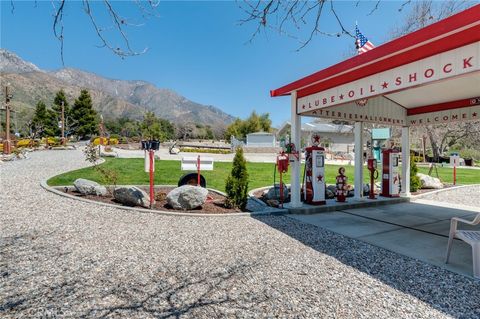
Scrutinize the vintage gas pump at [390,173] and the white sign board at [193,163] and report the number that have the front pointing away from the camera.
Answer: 0

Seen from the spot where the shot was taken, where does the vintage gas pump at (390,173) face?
facing the viewer and to the right of the viewer

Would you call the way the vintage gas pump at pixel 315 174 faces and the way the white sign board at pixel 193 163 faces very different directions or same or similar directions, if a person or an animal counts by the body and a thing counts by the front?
same or similar directions

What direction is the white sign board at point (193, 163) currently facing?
toward the camera

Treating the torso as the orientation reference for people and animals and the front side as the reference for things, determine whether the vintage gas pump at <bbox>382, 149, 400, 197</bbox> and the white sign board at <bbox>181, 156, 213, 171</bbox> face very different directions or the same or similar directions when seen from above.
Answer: same or similar directions

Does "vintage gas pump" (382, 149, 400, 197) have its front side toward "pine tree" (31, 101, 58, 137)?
no

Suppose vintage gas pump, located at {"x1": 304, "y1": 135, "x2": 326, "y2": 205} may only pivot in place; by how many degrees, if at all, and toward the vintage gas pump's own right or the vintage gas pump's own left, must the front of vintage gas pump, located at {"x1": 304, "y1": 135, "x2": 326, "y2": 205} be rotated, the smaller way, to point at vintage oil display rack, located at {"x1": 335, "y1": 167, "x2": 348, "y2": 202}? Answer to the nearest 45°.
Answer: approximately 90° to the vintage gas pump's own left

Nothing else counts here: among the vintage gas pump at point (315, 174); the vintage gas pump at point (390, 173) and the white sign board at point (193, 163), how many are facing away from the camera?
0

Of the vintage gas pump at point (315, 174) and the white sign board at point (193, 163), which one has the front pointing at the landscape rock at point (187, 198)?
the white sign board

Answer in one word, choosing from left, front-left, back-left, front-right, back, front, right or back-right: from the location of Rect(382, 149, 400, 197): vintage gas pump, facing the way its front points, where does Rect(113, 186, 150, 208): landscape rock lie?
right

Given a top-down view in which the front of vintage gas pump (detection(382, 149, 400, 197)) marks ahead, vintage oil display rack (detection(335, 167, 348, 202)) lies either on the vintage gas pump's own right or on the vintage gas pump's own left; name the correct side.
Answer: on the vintage gas pump's own right

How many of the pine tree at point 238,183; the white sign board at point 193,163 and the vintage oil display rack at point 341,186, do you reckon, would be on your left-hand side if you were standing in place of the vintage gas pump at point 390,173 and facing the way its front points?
0

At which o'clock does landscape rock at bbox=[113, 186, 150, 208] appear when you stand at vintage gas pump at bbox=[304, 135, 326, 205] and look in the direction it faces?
The landscape rock is roughly at 4 o'clock from the vintage gas pump.

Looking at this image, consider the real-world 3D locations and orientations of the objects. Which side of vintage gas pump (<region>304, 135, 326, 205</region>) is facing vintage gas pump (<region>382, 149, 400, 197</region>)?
left

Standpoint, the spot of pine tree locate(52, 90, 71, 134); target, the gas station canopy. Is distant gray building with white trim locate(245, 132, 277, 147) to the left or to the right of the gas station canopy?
left

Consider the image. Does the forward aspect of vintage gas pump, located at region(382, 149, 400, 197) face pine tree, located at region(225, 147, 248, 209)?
no
